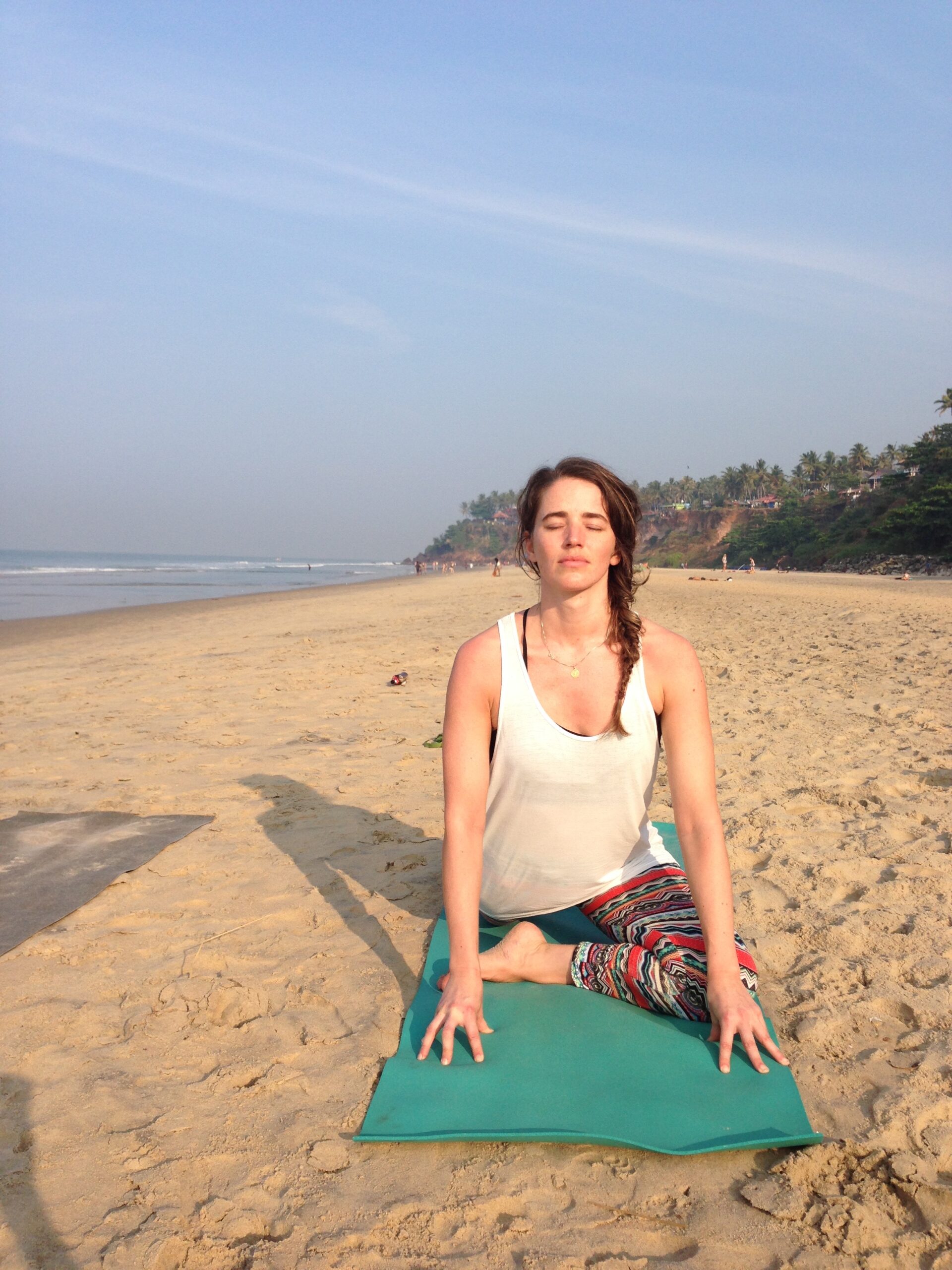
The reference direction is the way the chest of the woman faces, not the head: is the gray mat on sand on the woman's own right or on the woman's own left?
on the woman's own right

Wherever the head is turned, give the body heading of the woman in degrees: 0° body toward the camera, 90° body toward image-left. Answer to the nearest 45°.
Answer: approximately 0°
